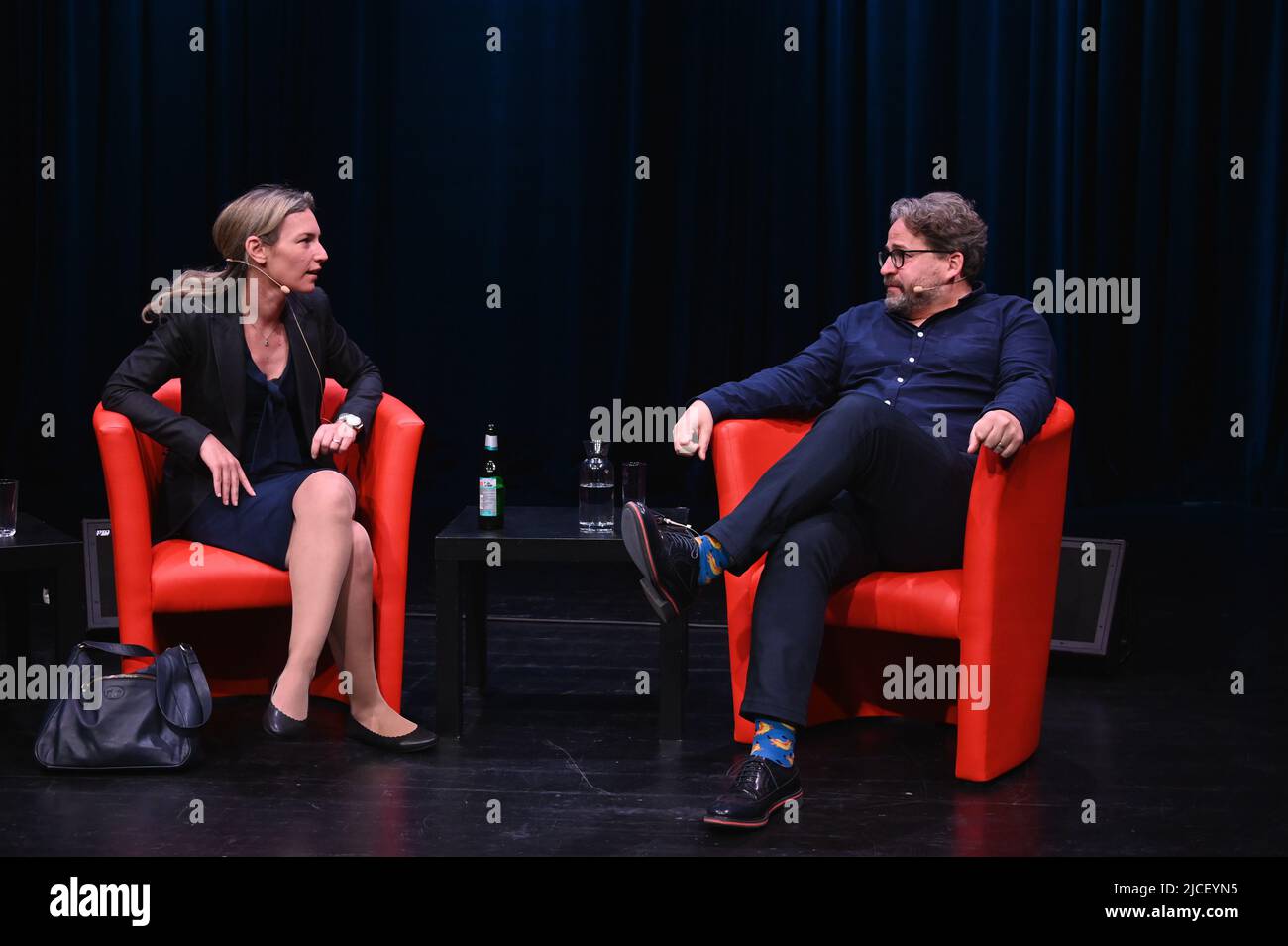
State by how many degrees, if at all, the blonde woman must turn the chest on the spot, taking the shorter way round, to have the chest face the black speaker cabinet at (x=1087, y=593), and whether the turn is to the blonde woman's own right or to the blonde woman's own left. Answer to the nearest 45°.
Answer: approximately 45° to the blonde woman's own left

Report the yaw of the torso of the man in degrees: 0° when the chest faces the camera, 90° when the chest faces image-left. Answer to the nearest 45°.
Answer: approximately 45°

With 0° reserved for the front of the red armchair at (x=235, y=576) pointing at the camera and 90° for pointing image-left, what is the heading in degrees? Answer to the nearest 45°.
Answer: approximately 0°

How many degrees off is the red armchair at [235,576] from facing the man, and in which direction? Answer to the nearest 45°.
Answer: approximately 45° to its left

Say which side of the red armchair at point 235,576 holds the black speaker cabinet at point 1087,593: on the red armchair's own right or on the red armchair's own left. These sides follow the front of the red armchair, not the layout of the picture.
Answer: on the red armchair's own left

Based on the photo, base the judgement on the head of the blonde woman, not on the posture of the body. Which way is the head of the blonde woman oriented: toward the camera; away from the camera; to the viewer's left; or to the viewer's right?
to the viewer's right

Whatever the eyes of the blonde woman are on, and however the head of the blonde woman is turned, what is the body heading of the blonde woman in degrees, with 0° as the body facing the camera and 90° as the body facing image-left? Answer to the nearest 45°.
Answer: approximately 315°

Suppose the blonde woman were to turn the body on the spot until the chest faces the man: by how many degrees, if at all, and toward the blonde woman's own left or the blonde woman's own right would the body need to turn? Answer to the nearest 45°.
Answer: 0° — they already face them

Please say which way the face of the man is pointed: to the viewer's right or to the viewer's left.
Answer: to the viewer's left

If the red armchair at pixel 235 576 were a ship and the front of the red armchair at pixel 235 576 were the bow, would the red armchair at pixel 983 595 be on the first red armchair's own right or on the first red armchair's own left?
on the first red armchair's own left
